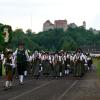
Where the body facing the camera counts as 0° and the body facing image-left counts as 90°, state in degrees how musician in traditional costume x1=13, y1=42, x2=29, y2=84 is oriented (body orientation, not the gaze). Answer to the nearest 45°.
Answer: approximately 0°

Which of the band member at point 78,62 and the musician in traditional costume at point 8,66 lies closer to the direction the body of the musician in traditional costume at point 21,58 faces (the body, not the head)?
the musician in traditional costume
